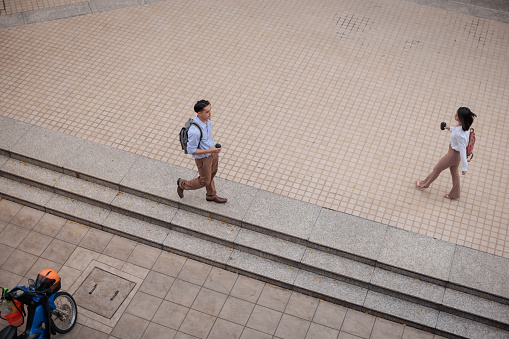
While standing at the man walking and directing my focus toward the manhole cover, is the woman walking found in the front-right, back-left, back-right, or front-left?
back-left

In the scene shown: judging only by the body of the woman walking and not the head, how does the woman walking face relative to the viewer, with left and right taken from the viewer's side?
facing to the left of the viewer

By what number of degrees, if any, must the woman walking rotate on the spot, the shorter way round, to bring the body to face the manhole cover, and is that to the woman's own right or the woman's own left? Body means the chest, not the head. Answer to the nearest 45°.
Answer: approximately 45° to the woman's own left

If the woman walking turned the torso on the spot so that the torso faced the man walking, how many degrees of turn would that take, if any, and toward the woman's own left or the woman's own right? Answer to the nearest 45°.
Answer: approximately 45° to the woman's own left

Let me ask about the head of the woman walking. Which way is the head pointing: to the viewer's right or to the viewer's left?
to the viewer's left

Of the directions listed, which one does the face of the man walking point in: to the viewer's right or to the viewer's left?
to the viewer's right
